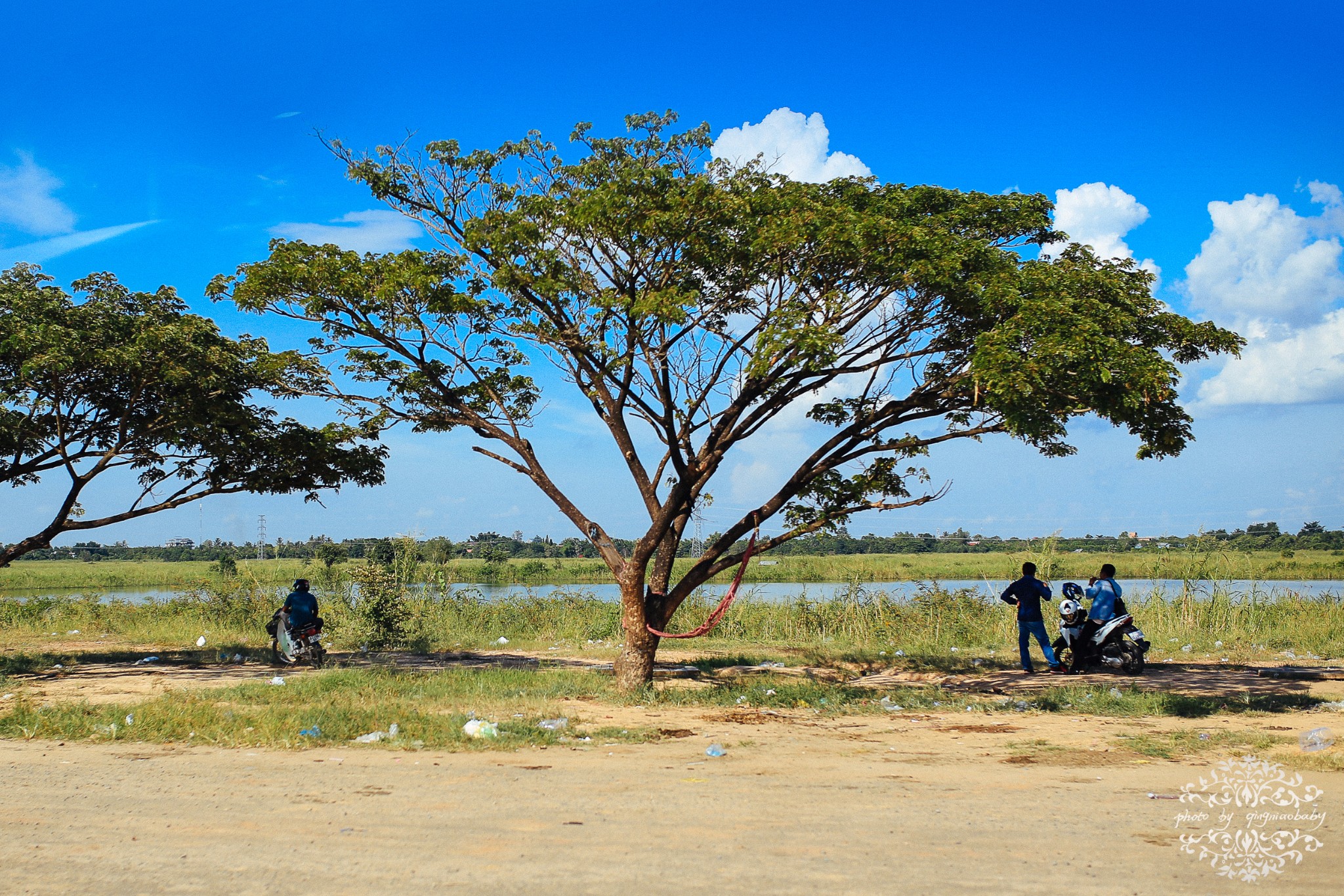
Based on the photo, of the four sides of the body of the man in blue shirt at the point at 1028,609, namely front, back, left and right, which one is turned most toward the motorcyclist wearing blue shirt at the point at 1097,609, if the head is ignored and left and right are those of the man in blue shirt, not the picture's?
right

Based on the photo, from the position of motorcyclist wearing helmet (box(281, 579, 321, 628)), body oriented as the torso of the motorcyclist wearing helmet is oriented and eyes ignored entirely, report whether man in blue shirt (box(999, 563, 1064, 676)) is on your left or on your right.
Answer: on your right

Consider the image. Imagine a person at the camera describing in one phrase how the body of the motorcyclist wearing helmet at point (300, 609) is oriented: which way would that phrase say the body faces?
away from the camera

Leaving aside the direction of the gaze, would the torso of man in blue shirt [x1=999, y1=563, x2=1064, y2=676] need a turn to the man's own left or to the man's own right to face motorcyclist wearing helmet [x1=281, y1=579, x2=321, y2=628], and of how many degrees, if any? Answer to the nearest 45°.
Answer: approximately 90° to the man's own left

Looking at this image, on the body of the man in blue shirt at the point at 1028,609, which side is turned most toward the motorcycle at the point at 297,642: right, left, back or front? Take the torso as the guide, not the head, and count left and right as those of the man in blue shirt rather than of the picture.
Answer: left

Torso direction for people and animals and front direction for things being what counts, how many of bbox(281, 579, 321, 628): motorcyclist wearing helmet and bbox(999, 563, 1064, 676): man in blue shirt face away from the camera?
2

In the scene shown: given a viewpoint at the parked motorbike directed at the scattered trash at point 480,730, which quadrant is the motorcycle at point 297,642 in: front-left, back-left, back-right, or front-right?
front-right

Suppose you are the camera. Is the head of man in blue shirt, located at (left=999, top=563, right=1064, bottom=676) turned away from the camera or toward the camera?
away from the camera

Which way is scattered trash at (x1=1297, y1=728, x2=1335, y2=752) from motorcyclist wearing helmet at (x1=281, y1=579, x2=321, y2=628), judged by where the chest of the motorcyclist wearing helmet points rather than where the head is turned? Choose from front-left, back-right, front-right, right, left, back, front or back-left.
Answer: back-right

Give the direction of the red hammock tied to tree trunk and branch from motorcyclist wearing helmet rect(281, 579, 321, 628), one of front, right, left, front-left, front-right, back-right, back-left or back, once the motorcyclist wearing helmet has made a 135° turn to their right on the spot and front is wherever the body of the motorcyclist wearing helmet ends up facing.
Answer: front

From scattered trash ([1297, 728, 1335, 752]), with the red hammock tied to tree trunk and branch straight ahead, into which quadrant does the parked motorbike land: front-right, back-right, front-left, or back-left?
front-right

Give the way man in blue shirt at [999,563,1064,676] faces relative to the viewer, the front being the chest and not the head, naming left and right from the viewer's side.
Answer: facing away from the viewer

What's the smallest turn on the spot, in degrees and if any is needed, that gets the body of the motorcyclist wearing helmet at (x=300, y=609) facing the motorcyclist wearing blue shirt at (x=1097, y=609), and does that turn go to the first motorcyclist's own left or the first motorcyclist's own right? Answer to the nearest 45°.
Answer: approximately 135° to the first motorcyclist's own right
